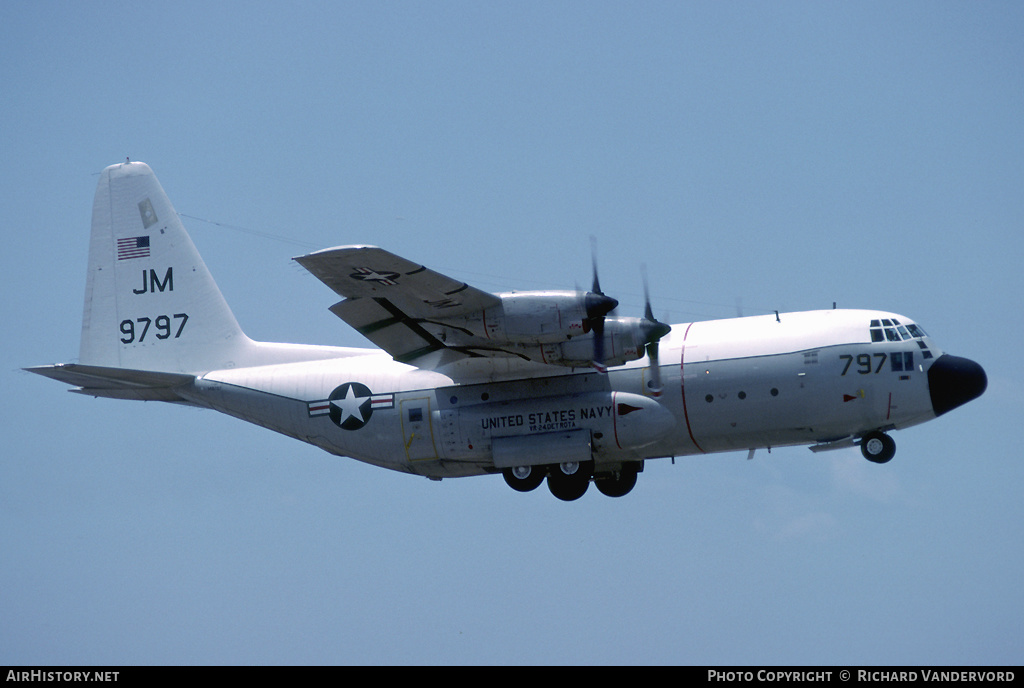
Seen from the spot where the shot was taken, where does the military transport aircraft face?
facing to the right of the viewer
